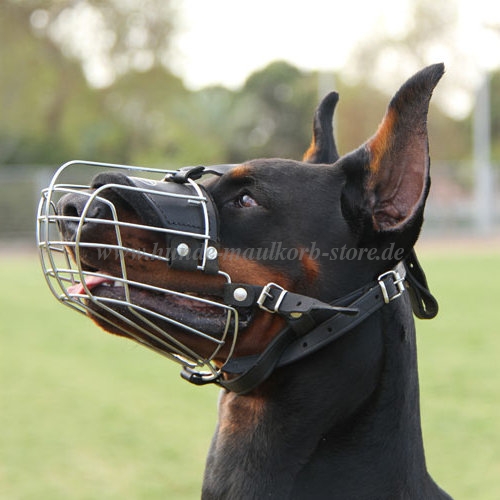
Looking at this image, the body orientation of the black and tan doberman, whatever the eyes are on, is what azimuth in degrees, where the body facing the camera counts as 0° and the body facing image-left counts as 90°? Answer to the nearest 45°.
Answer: approximately 90°
